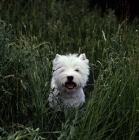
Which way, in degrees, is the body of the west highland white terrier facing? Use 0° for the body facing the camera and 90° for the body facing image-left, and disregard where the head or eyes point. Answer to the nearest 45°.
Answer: approximately 0°
